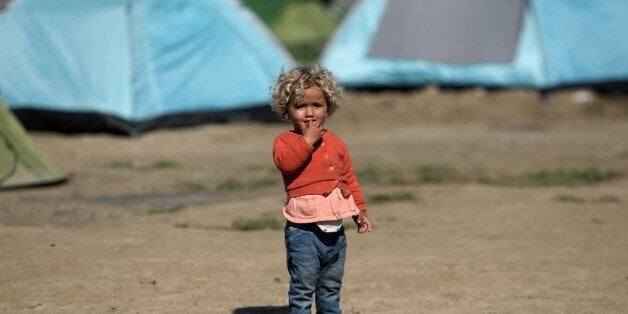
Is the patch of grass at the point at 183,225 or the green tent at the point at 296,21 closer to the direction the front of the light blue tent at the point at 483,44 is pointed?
the patch of grass

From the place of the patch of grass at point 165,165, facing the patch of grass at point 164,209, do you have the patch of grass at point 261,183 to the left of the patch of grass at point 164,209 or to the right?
left

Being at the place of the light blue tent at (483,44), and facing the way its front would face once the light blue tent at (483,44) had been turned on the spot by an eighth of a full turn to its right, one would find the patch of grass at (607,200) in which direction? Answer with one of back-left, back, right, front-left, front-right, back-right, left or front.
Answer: front-left

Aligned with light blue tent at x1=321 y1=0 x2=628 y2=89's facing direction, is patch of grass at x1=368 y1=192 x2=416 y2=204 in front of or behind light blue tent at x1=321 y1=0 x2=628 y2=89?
in front

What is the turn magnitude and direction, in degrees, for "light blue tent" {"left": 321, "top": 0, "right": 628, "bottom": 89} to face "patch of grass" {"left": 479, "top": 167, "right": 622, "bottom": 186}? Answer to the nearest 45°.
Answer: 0° — it already faces it

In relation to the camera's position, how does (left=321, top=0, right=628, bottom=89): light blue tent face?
facing the viewer

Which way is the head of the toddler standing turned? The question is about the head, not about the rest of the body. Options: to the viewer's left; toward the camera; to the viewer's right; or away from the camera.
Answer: toward the camera

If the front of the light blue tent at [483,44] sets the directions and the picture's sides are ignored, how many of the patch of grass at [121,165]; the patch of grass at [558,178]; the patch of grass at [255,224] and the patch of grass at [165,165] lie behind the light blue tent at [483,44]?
0

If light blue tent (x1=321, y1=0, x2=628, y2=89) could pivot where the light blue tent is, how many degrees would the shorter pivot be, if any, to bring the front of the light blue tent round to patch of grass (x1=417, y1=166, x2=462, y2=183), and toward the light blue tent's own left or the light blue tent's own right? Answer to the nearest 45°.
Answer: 0° — it already faces it

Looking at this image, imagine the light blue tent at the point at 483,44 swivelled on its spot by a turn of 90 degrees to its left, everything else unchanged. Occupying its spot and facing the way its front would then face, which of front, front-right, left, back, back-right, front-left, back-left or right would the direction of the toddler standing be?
right

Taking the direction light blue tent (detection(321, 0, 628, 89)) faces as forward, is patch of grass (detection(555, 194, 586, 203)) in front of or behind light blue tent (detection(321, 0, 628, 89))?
in front
